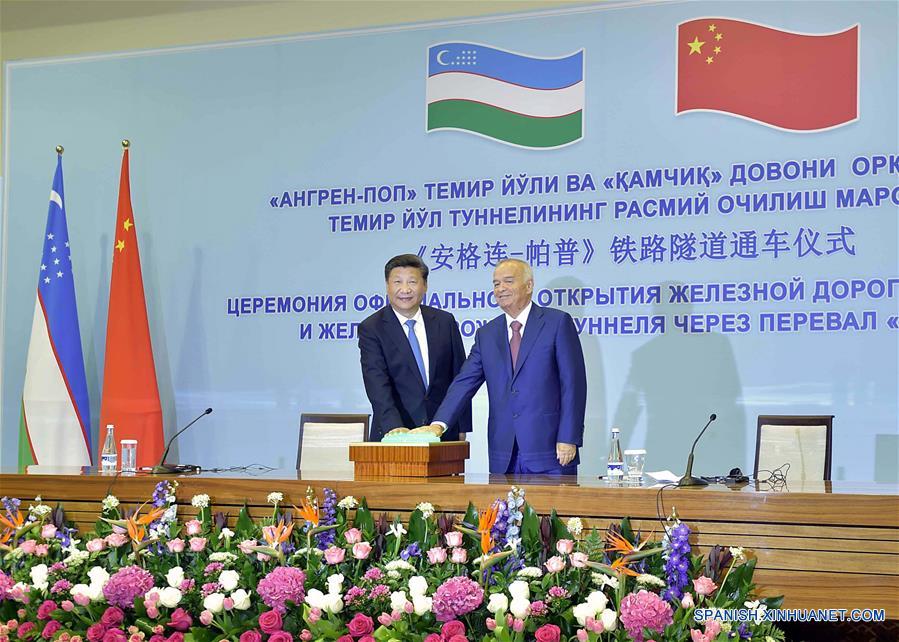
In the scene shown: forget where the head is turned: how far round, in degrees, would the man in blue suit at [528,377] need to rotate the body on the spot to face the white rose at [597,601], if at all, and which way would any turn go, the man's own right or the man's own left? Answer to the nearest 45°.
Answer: approximately 45° to the man's own left

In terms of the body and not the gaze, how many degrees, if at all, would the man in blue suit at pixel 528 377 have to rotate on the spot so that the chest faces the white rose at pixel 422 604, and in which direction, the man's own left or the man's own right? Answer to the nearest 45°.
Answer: approximately 45° to the man's own left

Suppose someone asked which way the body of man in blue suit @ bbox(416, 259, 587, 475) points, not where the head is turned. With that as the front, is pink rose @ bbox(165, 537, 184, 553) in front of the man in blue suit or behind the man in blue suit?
in front

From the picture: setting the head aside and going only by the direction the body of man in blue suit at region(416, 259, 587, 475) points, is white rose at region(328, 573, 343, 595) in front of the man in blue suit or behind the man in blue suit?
in front

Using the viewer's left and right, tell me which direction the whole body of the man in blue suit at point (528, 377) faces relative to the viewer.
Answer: facing the viewer and to the left of the viewer

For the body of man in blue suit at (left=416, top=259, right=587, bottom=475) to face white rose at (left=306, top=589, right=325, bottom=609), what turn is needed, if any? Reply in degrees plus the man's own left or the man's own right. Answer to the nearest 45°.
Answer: approximately 45° to the man's own left

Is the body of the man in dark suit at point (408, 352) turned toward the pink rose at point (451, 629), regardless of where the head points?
yes

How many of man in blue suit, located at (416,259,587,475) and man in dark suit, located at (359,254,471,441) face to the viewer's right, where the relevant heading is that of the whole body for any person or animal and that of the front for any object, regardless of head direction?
0

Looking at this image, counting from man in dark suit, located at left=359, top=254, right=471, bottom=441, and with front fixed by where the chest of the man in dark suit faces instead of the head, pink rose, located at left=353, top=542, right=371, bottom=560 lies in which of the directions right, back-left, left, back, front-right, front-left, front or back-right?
front

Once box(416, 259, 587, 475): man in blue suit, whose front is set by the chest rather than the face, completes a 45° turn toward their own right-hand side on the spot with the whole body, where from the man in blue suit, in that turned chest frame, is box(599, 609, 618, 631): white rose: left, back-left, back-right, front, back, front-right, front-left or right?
left

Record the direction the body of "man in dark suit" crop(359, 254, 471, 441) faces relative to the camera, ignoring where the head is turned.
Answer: toward the camera

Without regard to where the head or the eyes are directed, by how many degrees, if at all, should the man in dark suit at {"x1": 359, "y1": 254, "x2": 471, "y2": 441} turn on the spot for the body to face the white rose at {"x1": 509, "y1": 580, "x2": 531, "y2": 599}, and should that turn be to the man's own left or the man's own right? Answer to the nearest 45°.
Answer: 0° — they already face it

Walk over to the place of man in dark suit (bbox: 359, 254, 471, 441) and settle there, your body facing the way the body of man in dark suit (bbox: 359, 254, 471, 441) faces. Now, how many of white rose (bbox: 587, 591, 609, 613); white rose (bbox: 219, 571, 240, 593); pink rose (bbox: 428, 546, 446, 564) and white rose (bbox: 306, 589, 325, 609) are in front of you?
4

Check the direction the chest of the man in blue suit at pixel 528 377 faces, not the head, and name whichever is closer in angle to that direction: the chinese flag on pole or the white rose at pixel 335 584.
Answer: the white rose
